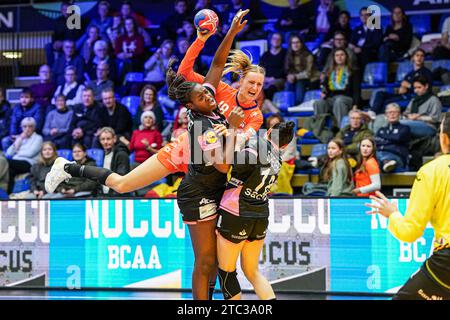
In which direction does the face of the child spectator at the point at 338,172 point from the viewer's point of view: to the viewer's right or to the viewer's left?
to the viewer's left

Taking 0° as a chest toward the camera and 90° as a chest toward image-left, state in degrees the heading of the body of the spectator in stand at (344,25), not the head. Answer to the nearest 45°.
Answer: approximately 0°

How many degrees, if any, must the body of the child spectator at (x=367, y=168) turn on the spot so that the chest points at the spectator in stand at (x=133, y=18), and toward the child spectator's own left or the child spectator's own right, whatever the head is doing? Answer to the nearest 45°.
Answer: approximately 90° to the child spectator's own right

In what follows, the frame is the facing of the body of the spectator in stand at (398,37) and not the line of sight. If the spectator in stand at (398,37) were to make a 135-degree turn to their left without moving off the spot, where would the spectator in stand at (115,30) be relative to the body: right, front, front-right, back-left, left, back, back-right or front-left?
back

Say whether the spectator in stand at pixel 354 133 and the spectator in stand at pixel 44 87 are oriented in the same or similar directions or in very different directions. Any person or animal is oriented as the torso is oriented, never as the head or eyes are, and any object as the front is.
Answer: same or similar directions

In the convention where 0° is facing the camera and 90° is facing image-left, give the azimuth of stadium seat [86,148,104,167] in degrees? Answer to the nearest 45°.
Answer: approximately 0°

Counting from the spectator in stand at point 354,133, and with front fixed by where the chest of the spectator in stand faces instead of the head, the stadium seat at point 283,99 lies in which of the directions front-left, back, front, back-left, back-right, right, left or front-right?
back-right

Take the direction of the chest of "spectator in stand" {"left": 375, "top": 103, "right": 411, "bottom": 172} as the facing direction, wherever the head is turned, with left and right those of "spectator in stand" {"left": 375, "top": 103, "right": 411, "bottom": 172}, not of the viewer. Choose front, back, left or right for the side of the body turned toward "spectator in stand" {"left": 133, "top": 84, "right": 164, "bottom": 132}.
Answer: right

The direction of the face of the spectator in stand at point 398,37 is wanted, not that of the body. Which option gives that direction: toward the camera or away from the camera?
toward the camera

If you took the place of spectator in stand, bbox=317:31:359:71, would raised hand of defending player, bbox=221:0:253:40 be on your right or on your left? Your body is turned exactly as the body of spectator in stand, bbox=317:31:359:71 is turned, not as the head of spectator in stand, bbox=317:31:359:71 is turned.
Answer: on your right

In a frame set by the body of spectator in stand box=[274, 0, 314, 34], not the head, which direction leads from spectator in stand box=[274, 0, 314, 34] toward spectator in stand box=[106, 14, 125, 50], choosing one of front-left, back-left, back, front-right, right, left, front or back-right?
right

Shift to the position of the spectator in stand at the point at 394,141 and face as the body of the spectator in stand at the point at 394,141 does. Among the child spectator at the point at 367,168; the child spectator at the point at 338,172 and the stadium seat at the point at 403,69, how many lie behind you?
1
